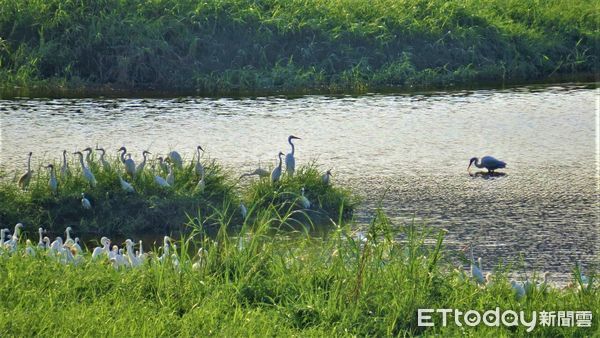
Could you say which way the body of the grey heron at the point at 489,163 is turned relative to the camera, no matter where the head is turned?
to the viewer's left

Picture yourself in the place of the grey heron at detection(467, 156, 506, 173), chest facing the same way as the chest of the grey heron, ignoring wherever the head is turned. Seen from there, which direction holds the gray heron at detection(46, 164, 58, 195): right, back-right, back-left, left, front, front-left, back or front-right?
front-left

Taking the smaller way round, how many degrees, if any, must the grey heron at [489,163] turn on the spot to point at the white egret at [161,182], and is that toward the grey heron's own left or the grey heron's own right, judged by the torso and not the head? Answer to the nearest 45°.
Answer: approximately 45° to the grey heron's own left

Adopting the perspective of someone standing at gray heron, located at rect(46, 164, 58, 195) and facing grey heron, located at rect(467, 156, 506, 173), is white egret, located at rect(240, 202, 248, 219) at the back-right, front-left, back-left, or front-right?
front-right
